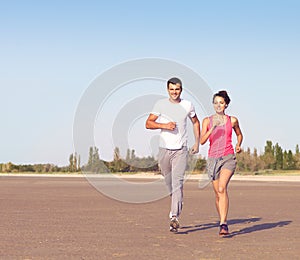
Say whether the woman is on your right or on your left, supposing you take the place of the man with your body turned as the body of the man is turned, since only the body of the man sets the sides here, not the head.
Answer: on your left

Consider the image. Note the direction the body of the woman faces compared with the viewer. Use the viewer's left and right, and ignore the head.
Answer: facing the viewer

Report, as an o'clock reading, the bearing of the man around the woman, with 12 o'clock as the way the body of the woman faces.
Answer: The man is roughly at 3 o'clock from the woman.

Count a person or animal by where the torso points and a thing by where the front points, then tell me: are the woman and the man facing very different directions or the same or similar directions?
same or similar directions

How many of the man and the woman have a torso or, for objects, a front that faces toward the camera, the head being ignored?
2

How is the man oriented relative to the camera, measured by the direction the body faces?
toward the camera
